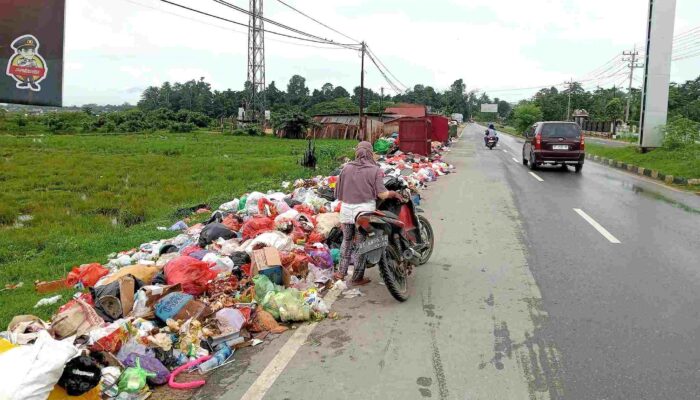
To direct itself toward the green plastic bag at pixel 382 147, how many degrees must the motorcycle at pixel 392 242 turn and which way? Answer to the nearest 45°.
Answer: approximately 45° to its left

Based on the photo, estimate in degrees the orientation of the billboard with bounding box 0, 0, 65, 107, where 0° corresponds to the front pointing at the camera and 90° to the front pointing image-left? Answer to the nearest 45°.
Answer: approximately 0°

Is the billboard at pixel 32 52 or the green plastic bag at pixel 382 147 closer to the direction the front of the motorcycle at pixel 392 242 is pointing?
the green plastic bag

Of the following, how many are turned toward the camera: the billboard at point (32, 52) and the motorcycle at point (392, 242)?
1

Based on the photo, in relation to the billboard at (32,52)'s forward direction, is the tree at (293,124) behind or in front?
behind

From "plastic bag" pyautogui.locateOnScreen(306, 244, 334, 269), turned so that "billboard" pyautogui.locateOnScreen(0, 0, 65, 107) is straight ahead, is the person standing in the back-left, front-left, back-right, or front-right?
back-left

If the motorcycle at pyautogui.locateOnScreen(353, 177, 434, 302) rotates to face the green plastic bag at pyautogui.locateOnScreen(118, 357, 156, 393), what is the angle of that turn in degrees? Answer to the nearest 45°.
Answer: approximately 180°

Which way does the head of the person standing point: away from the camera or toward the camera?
away from the camera

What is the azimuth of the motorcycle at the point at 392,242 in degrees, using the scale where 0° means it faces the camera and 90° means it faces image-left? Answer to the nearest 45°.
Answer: approximately 225°

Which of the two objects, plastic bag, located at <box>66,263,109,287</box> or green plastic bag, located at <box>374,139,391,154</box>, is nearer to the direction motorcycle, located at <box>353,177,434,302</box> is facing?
the green plastic bag

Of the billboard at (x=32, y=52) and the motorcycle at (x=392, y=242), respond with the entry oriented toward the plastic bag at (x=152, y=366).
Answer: the billboard
